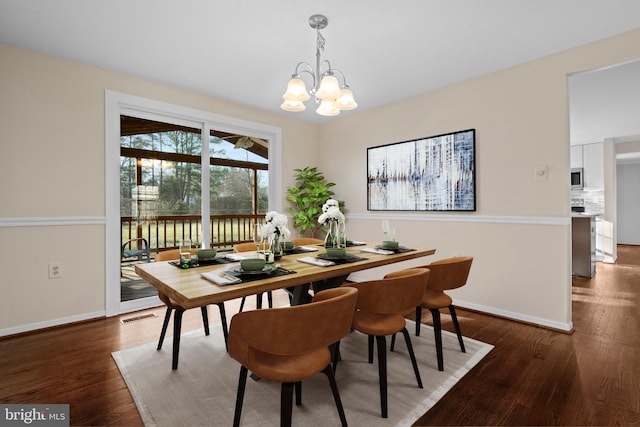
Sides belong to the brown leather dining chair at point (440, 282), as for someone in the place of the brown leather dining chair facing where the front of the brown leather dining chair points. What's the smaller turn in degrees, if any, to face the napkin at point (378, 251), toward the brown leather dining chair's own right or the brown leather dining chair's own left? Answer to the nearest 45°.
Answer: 0° — it already faces it

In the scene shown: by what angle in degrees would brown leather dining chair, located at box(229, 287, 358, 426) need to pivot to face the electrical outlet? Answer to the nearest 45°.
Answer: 0° — it already faces it

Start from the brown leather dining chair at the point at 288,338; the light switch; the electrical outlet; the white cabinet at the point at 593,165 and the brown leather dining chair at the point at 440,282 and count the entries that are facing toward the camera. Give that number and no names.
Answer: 3

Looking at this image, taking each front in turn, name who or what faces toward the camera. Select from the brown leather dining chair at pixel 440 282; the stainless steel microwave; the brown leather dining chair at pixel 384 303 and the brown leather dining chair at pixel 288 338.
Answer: the stainless steel microwave

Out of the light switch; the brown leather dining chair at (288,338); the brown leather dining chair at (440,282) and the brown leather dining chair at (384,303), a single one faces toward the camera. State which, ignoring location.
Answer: the light switch

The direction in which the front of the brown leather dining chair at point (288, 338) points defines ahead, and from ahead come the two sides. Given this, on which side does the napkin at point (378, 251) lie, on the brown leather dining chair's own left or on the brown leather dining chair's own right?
on the brown leather dining chair's own right

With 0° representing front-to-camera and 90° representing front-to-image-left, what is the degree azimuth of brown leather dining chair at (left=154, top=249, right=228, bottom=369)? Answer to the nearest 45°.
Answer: approximately 315°

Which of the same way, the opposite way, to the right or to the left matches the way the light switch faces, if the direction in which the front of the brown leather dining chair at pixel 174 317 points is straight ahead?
to the right

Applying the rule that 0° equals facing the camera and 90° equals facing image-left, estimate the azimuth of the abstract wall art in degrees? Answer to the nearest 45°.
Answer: approximately 45°

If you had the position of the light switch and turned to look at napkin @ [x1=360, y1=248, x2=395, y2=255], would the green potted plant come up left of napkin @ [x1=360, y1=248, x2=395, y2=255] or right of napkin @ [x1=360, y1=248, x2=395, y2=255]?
right

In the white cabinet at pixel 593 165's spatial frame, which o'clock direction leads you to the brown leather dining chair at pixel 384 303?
The brown leather dining chair is roughly at 12 o'clock from the white cabinet.

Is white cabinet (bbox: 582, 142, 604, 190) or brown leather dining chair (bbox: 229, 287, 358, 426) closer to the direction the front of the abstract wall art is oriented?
the brown leather dining chair
